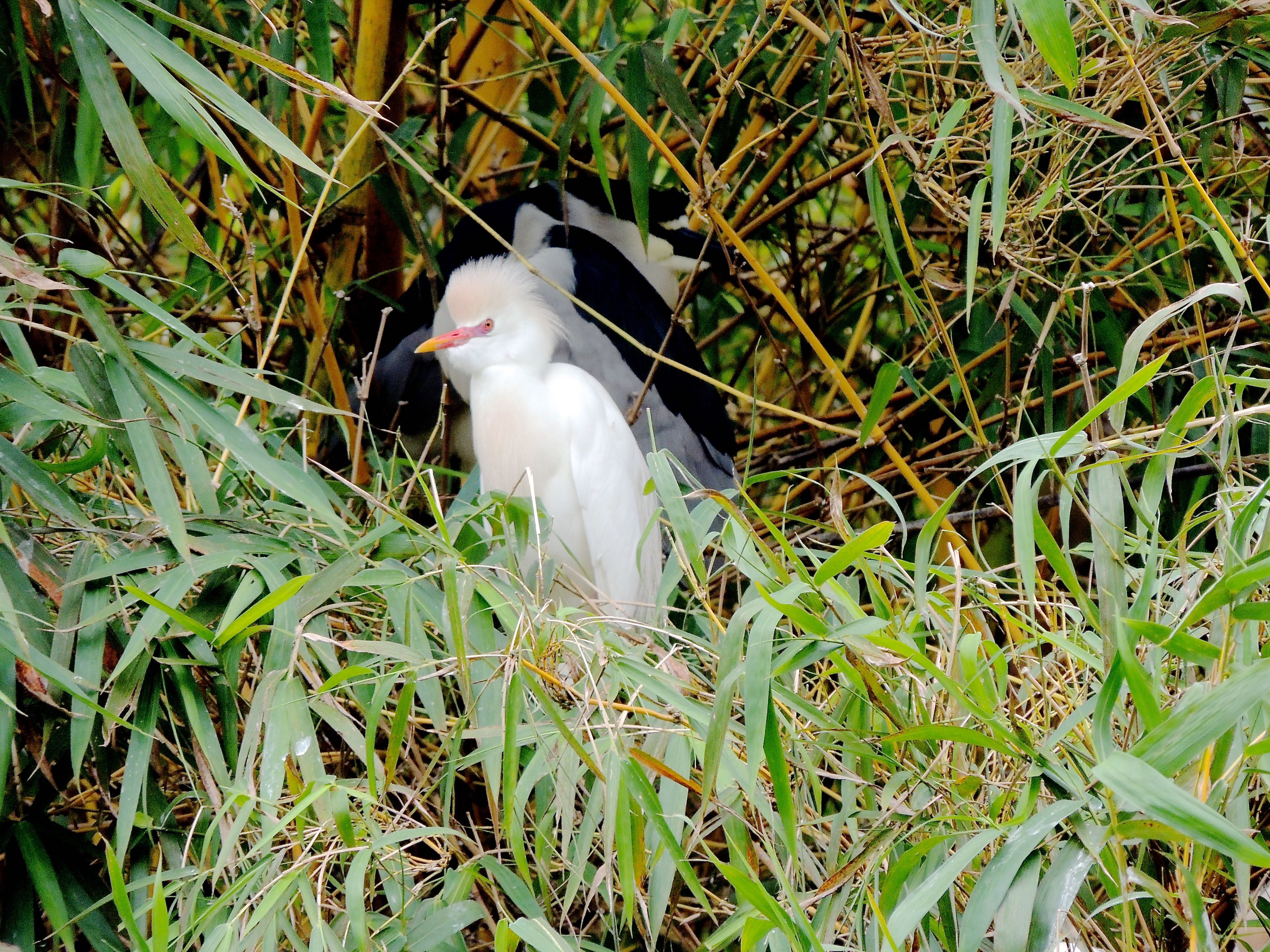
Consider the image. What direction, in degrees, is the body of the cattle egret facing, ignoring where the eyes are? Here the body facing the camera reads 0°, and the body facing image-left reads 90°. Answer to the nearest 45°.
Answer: approximately 45°
